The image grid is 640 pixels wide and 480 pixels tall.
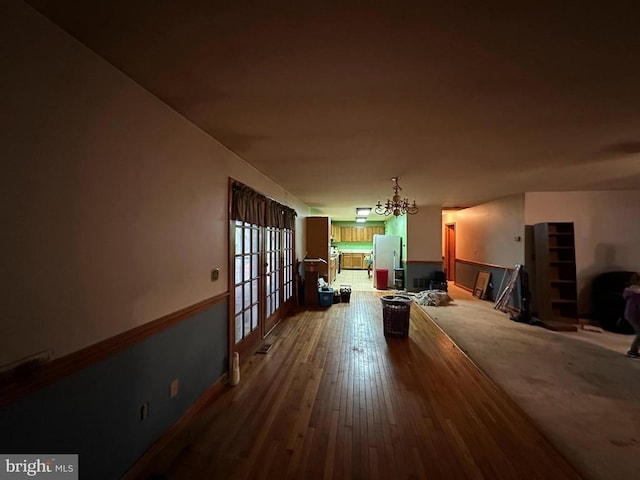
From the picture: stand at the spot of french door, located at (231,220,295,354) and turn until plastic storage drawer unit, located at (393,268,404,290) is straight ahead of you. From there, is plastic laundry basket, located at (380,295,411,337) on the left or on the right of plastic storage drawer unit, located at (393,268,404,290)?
right

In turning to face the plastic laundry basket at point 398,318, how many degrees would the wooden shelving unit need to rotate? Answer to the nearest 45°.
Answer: approximately 90° to its right

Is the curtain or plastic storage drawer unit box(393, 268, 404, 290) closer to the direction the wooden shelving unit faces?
the curtain

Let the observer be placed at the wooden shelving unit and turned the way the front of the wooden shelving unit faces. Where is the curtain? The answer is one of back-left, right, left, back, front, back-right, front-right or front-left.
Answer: right

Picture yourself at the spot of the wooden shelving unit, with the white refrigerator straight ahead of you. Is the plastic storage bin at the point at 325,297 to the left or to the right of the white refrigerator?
left

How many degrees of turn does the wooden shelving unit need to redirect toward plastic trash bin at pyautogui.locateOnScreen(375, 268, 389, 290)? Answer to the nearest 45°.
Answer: approximately 135° to its right

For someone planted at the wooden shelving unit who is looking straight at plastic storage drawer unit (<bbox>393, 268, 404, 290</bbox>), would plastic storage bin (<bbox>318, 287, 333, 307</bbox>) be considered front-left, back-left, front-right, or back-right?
front-left

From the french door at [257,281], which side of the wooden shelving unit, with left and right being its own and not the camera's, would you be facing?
right

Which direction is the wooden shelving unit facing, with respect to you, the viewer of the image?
facing the viewer and to the right of the viewer

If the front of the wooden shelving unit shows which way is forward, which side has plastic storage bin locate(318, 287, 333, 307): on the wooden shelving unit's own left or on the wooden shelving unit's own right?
on the wooden shelving unit's own right
